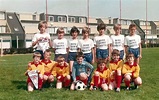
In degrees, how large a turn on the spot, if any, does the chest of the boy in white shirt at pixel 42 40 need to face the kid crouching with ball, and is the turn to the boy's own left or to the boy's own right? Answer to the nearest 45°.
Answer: approximately 45° to the boy's own left

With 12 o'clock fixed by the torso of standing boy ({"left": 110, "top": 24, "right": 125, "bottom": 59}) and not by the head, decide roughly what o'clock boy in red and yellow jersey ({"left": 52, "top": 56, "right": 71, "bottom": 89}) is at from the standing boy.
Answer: The boy in red and yellow jersey is roughly at 2 o'clock from the standing boy.

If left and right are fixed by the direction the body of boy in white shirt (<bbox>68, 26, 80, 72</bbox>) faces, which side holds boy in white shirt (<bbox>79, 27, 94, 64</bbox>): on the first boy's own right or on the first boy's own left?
on the first boy's own left

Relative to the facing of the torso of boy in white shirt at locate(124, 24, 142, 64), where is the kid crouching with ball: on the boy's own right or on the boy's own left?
on the boy's own right

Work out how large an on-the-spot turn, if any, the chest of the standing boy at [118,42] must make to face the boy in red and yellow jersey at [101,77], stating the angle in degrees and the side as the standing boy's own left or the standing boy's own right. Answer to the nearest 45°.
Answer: approximately 45° to the standing boy's own right
